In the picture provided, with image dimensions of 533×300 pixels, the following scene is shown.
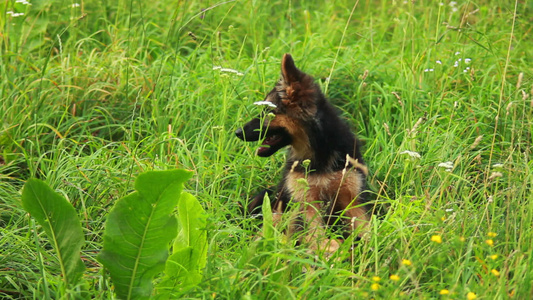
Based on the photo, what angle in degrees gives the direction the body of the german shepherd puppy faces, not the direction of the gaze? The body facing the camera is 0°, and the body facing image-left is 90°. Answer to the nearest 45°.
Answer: approximately 0°
